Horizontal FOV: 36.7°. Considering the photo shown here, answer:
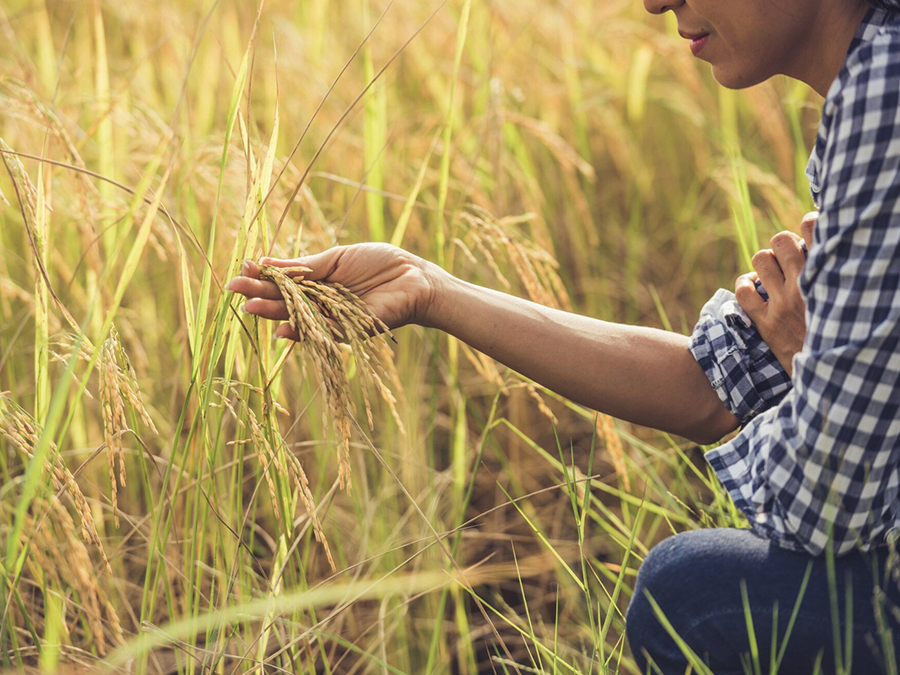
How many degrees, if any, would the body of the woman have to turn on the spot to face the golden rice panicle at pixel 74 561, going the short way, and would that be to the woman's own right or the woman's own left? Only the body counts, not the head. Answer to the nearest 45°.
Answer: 0° — they already face it

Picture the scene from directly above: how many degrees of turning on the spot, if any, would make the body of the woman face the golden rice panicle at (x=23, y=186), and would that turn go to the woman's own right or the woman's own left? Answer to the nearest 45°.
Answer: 0° — they already face it

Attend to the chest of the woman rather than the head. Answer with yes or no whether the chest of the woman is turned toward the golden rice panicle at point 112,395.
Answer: yes

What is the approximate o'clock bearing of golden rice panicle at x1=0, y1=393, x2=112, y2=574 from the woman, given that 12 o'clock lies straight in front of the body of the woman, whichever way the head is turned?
The golden rice panicle is roughly at 12 o'clock from the woman.

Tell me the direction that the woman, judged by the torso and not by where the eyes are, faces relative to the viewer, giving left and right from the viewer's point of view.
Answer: facing to the left of the viewer

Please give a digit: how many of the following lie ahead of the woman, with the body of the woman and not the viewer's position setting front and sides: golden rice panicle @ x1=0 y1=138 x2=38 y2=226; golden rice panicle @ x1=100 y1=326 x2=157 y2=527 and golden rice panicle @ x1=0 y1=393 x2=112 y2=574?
3

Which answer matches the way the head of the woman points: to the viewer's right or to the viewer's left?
to the viewer's left
